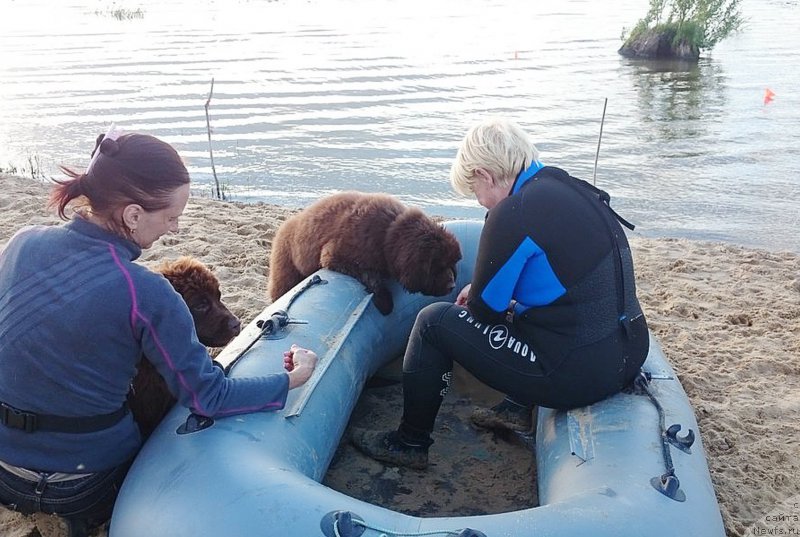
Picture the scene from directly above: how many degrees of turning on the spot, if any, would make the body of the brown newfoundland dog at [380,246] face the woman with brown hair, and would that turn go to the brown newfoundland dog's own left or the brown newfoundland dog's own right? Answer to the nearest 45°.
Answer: approximately 135° to the brown newfoundland dog's own right

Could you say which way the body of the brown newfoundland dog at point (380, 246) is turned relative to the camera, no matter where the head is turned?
to the viewer's right

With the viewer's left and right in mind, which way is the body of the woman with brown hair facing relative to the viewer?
facing away from the viewer and to the right of the viewer

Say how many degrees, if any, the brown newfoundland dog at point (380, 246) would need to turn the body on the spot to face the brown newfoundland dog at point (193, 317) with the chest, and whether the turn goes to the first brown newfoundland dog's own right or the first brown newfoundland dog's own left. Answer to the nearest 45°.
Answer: approximately 135° to the first brown newfoundland dog's own right

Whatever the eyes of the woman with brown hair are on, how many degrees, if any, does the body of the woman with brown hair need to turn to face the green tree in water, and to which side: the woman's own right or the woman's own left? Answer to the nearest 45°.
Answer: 0° — they already face it

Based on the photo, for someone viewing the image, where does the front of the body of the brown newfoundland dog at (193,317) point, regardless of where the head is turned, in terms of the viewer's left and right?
facing to the right of the viewer

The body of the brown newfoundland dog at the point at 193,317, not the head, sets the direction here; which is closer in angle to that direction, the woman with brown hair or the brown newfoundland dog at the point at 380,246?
the brown newfoundland dog

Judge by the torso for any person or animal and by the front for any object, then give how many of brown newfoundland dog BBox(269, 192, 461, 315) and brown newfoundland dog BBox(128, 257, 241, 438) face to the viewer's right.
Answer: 2
